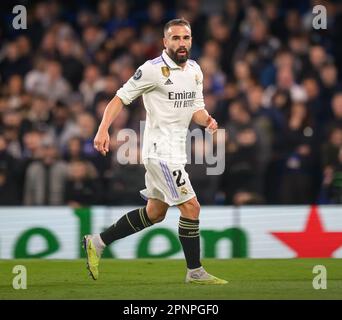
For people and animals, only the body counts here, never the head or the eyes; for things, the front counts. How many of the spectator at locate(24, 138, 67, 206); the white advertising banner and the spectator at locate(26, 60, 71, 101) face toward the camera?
3

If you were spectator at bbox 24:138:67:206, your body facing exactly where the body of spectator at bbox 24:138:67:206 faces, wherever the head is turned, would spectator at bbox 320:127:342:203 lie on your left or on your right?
on your left

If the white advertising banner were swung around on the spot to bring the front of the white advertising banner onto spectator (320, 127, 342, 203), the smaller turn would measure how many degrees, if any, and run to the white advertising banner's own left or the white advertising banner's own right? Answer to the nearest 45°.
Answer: approximately 135° to the white advertising banner's own left

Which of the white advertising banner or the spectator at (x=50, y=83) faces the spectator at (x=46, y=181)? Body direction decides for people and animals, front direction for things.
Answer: the spectator at (x=50, y=83)

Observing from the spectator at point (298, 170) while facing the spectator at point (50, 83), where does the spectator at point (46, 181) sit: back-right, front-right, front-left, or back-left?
front-left

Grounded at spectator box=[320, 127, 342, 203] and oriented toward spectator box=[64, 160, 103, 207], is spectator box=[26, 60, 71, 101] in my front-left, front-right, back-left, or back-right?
front-right

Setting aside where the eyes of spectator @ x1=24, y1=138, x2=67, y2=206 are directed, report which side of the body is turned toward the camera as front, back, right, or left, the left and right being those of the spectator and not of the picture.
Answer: front

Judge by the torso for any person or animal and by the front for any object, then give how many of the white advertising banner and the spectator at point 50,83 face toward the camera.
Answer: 2

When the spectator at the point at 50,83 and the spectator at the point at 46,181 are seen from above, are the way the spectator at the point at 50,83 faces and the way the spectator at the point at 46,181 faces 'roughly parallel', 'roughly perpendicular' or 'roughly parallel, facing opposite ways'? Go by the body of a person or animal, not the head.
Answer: roughly parallel

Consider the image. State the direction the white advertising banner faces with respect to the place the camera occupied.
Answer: facing the viewer

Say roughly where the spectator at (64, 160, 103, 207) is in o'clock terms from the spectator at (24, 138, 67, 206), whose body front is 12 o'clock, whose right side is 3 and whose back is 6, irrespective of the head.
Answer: the spectator at (64, 160, 103, 207) is roughly at 10 o'clock from the spectator at (24, 138, 67, 206).

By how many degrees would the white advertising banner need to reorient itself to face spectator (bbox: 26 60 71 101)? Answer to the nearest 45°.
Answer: approximately 135° to its right

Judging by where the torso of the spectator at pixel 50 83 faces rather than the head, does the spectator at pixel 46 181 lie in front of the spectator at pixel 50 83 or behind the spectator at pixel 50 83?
in front

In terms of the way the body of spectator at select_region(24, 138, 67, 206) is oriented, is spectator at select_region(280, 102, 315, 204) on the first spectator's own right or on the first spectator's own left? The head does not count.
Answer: on the first spectator's own left
